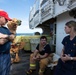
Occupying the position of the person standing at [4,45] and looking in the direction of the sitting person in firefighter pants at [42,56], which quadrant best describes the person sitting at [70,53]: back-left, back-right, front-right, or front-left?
front-right

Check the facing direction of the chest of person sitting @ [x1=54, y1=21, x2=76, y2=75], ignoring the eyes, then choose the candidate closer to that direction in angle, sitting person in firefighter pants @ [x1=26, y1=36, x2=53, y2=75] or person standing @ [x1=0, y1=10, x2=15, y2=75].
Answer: the person standing

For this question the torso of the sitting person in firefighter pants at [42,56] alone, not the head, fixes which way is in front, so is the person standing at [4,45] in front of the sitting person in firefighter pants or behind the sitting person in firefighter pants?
in front

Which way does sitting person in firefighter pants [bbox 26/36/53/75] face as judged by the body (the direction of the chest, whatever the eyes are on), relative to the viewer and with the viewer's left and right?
facing the viewer and to the left of the viewer

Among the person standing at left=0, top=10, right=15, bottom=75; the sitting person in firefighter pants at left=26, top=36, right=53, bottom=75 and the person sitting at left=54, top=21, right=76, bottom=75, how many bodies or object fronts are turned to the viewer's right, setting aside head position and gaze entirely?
1

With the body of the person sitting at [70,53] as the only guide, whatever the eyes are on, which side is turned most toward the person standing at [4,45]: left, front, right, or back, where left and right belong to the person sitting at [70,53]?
front

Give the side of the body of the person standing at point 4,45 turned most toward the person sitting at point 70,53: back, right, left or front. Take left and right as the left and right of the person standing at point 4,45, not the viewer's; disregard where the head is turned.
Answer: front

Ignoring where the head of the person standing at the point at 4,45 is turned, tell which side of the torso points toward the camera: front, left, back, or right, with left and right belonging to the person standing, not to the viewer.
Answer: right

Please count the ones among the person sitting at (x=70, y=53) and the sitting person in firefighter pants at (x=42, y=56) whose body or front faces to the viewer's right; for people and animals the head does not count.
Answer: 0

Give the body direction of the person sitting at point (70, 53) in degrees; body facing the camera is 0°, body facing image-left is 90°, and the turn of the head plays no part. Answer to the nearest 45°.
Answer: approximately 45°

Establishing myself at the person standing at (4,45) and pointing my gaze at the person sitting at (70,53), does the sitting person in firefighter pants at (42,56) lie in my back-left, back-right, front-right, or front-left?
front-left
